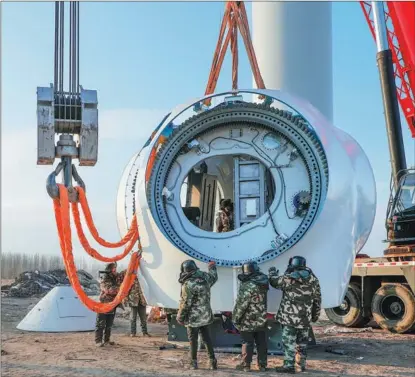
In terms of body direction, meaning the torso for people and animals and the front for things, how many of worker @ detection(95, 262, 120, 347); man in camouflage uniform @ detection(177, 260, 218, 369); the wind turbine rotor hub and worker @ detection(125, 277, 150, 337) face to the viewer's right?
1

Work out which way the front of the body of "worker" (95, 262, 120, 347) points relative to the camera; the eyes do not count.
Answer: to the viewer's right

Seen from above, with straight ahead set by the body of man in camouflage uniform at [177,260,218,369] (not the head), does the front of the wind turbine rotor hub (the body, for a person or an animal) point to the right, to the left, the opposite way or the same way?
the opposite way

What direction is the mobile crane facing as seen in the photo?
to the viewer's right

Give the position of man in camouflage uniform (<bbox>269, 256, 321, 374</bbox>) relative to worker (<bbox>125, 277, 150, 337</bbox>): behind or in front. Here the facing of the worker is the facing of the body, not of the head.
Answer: in front

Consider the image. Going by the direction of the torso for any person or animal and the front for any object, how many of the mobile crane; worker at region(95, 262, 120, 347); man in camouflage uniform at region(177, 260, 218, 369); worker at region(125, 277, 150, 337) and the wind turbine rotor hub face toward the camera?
2

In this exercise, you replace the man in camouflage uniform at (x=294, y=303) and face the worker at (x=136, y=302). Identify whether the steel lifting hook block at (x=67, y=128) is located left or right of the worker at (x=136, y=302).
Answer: left

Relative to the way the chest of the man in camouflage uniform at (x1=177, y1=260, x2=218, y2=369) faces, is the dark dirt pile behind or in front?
in front

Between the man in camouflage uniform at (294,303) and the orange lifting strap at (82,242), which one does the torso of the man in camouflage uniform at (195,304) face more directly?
the orange lifting strap
